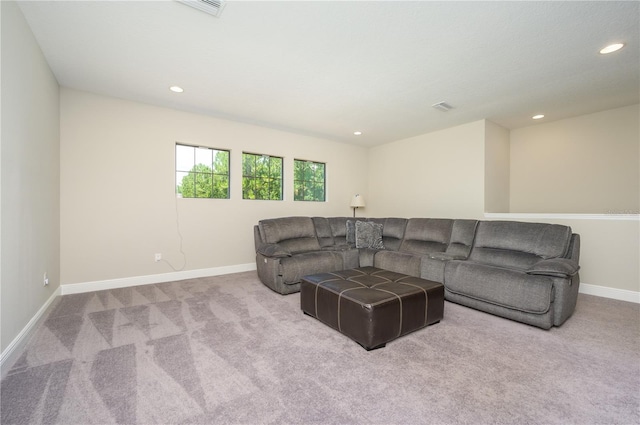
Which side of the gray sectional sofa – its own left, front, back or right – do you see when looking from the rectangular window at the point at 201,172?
right

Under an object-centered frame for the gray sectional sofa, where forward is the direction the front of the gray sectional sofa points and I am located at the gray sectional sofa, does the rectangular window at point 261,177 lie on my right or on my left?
on my right

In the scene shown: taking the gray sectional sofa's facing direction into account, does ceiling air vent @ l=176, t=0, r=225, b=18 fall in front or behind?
in front

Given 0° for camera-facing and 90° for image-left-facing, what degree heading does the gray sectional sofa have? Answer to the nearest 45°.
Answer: approximately 0°

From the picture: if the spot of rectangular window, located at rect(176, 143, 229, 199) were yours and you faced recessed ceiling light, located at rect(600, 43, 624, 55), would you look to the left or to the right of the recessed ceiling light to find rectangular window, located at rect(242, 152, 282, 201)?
left

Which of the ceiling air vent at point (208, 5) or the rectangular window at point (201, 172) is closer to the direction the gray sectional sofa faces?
the ceiling air vent

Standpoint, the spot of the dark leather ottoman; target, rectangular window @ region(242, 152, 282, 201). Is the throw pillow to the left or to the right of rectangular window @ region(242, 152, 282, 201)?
right
